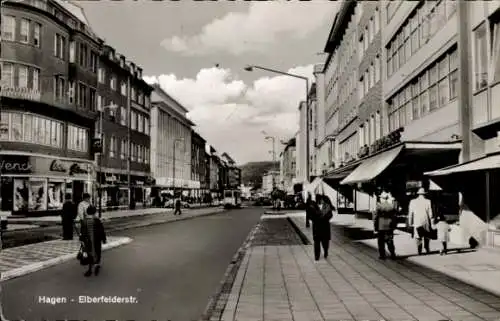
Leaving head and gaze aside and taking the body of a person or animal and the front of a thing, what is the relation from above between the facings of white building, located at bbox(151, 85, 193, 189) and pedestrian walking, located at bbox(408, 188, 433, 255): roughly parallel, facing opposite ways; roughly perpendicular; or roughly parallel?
roughly perpendicular

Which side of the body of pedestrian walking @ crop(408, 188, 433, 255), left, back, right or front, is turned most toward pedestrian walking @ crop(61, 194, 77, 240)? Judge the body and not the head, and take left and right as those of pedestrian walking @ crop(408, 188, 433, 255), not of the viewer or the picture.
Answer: left

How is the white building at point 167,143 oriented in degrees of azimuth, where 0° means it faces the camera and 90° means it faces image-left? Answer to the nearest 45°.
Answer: approximately 315°

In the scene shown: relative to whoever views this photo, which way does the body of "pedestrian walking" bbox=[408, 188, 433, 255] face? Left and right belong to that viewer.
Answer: facing away from the viewer

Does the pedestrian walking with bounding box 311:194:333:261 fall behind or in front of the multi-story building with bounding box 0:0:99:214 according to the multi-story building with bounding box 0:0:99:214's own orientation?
in front

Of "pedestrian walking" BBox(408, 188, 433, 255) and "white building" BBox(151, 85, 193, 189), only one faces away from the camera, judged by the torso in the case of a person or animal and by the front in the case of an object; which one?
the pedestrian walking

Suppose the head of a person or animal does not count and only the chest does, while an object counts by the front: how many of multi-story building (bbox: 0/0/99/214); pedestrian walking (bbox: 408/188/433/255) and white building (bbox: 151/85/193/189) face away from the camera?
1
